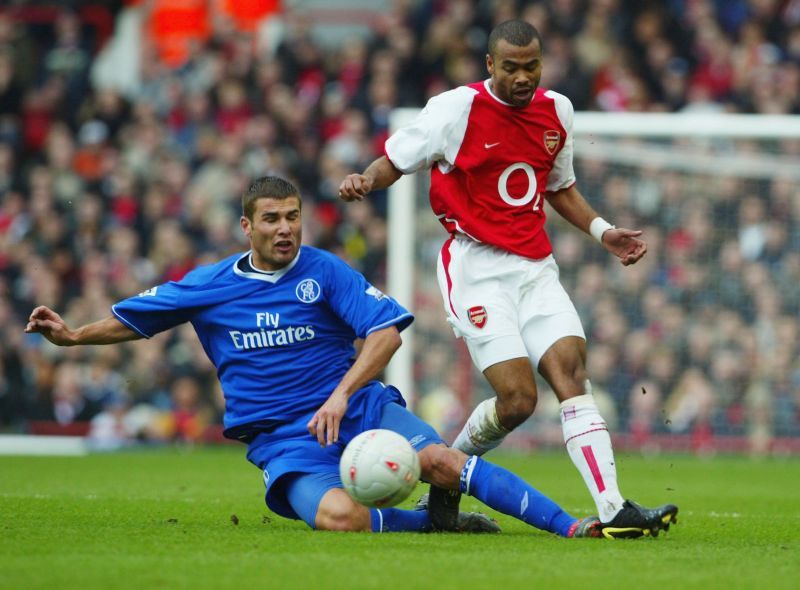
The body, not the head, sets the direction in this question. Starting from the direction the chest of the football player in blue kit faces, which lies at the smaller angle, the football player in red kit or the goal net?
the football player in red kit

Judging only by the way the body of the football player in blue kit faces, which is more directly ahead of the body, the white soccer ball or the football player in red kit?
the white soccer ball

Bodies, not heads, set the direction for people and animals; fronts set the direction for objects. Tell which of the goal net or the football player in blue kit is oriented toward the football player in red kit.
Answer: the goal net

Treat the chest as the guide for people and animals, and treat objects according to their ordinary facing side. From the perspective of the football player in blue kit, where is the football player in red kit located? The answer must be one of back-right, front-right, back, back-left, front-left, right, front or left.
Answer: left

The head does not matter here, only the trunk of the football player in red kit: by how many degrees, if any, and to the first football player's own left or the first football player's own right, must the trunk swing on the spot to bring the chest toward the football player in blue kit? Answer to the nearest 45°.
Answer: approximately 135° to the first football player's own right

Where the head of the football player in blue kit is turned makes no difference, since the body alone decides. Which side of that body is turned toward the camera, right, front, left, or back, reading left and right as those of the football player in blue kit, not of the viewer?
front

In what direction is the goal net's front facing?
toward the camera

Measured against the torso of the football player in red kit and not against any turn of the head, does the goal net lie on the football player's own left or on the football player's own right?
on the football player's own left

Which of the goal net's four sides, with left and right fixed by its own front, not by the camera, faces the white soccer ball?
front

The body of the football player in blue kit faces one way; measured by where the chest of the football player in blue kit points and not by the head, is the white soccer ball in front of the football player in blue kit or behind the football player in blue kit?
in front

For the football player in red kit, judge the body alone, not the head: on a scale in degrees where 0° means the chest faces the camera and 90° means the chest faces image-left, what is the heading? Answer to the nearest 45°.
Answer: approximately 315°

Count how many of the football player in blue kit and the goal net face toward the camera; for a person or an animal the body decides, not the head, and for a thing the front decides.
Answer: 2

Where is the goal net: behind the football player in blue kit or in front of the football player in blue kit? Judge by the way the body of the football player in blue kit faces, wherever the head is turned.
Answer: behind

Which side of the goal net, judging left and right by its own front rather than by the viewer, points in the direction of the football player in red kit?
front
